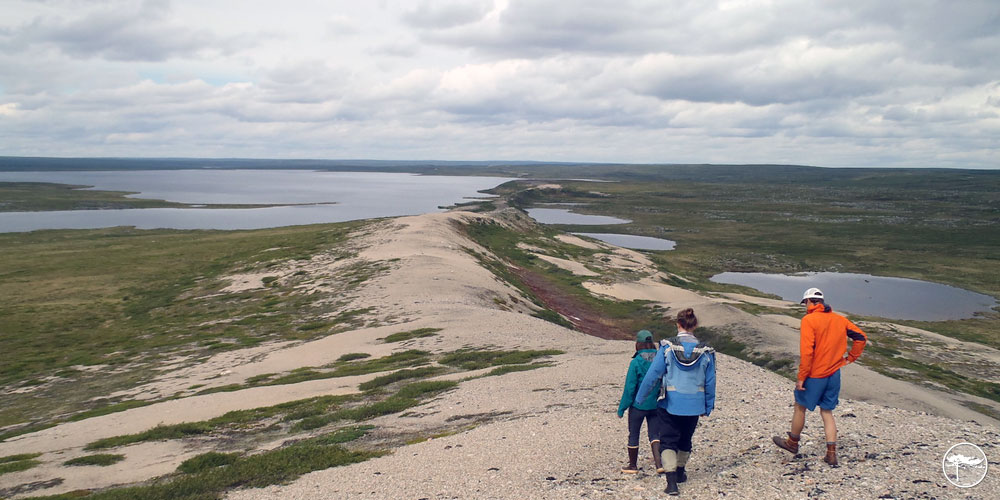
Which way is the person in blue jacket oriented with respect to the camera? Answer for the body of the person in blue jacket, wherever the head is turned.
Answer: away from the camera

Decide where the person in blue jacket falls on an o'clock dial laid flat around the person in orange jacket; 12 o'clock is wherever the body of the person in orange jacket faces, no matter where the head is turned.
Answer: The person in blue jacket is roughly at 9 o'clock from the person in orange jacket.

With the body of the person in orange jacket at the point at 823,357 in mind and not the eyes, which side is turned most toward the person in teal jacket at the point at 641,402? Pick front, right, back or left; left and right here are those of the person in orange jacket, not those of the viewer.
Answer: left

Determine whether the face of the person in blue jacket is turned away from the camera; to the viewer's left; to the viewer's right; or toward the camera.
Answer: away from the camera

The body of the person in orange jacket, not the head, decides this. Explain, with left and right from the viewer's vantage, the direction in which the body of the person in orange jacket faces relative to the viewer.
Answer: facing away from the viewer and to the left of the viewer

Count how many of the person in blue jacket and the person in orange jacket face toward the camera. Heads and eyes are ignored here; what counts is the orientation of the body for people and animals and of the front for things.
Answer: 0

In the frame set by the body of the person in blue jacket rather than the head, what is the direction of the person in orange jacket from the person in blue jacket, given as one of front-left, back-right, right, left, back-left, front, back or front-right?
front-right
